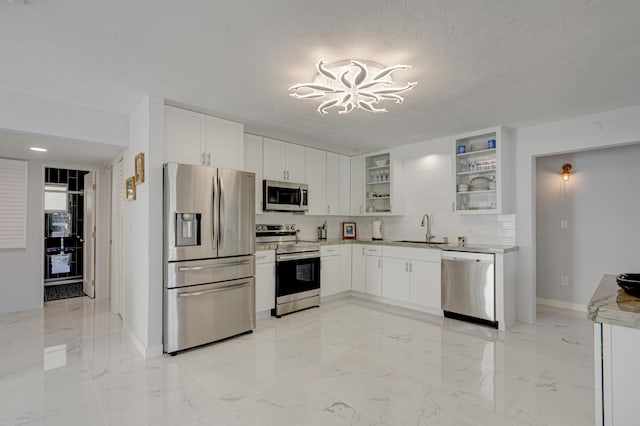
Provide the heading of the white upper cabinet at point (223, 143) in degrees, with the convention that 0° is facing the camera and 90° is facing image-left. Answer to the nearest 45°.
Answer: approximately 315°

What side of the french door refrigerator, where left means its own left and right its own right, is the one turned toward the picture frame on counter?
left

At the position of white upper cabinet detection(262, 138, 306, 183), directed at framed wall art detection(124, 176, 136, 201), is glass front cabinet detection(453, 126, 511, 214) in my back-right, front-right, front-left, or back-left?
back-left

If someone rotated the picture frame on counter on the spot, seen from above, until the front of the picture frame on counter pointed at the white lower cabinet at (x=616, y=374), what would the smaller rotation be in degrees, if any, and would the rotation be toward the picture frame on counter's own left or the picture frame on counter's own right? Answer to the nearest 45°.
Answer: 0° — it already faces it

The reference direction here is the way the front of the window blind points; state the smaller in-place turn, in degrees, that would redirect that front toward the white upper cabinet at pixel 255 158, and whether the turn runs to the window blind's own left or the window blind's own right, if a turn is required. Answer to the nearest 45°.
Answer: approximately 45° to the window blind's own left

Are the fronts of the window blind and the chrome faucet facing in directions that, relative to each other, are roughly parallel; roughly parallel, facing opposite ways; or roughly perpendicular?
roughly perpendicular

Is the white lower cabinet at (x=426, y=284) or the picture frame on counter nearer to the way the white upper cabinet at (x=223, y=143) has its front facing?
the white lower cabinet
